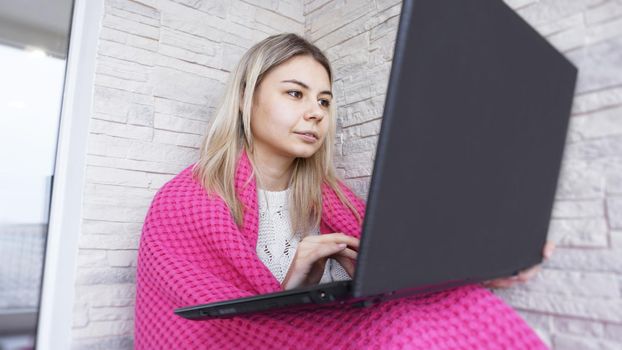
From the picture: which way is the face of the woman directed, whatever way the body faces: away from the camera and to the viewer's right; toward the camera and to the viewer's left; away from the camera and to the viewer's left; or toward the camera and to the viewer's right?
toward the camera and to the viewer's right

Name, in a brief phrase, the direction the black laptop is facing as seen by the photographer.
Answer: facing away from the viewer and to the left of the viewer

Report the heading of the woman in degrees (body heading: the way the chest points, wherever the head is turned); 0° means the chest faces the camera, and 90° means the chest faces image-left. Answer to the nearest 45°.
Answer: approximately 315°
